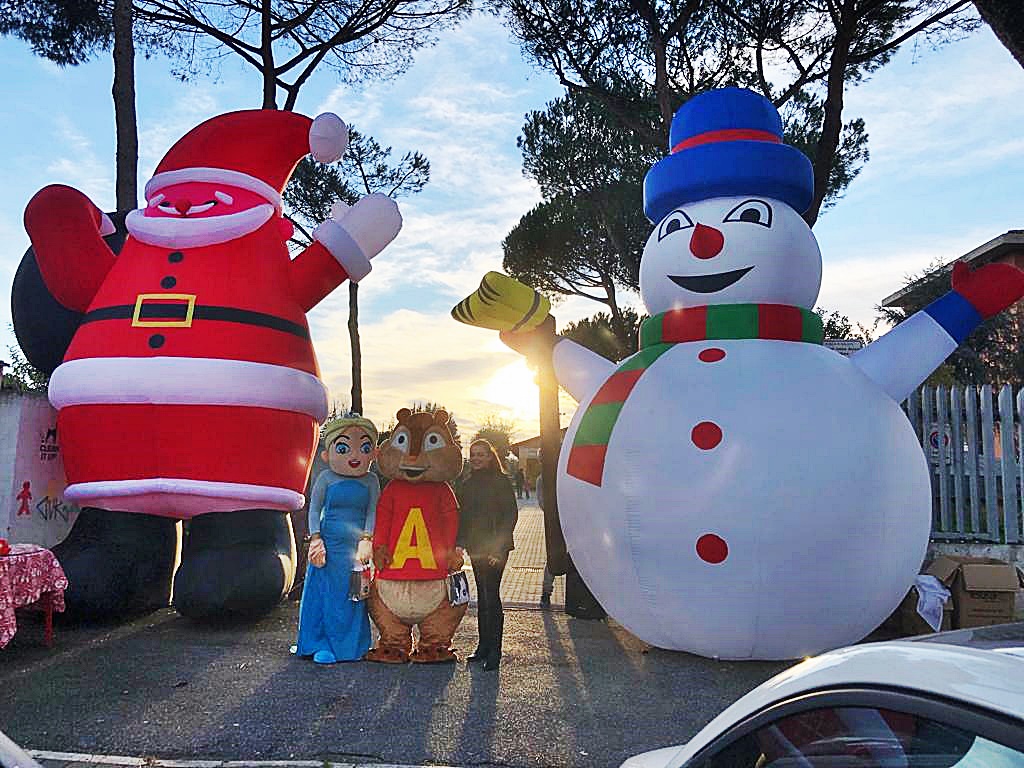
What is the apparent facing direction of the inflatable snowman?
toward the camera

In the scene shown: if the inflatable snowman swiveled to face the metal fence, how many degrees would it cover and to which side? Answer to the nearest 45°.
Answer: approximately 135° to its left

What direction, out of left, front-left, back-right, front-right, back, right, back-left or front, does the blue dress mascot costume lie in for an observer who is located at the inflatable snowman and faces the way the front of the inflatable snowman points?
right

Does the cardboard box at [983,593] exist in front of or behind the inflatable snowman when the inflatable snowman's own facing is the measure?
behind

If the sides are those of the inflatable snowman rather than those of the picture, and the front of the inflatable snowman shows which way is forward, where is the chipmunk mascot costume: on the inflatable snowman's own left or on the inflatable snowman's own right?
on the inflatable snowman's own right

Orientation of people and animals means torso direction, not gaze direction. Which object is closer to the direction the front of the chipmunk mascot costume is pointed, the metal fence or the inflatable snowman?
the inflatable snowman

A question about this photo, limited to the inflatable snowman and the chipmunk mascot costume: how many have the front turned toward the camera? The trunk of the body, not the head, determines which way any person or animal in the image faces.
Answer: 2

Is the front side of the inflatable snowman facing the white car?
yes

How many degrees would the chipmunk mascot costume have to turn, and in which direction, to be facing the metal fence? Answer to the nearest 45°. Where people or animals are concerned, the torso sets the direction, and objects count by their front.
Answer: approximately 90° to its left

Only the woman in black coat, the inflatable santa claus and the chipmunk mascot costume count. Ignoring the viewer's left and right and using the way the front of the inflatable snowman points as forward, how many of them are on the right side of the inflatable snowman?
3

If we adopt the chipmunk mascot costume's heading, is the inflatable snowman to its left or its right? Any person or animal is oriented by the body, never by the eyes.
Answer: on its left

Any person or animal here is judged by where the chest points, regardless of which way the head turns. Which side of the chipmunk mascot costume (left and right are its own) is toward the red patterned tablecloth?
right

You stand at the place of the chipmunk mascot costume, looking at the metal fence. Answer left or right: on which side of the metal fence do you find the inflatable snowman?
right

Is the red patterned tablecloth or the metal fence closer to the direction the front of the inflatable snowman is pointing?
the red patterned tablecloth
